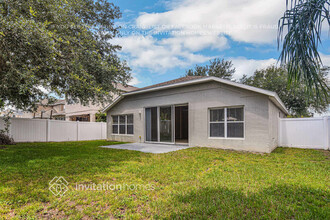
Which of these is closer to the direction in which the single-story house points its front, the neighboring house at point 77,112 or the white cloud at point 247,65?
the white cloud

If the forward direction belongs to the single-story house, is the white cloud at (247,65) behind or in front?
in front

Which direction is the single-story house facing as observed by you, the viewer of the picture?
facing away from the viewer and to the right of the viewer

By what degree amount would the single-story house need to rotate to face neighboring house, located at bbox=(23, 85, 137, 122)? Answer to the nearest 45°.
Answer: approximately 90° to its left

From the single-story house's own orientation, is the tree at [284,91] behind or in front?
in front
